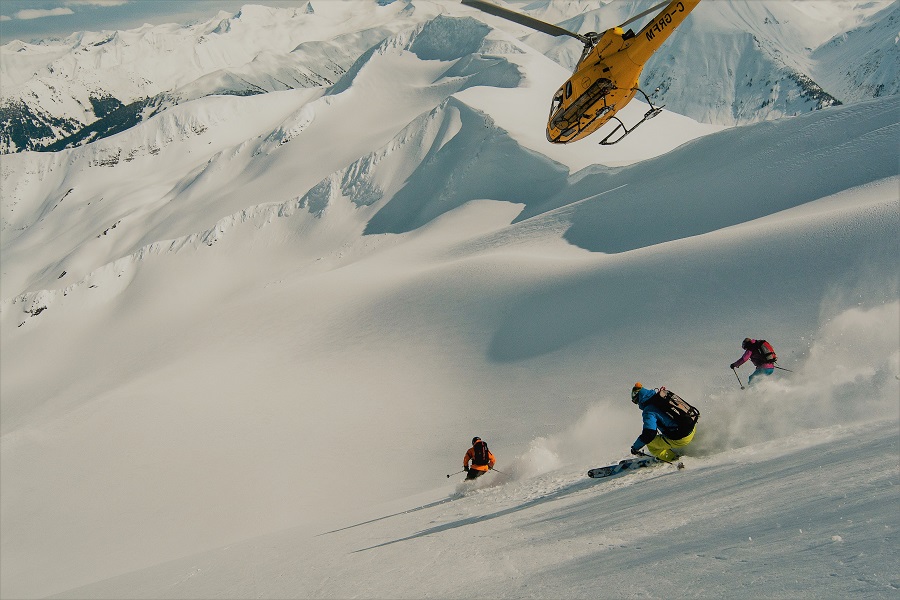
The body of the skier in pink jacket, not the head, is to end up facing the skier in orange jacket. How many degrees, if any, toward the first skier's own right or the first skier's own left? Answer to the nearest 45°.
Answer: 0° — they already face them

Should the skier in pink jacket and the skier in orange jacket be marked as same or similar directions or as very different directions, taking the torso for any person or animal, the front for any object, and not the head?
same or similar directions

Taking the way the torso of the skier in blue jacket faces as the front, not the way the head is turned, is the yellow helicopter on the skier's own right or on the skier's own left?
on the skier's own right

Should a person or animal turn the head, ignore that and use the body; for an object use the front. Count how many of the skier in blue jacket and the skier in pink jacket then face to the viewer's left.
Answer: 2

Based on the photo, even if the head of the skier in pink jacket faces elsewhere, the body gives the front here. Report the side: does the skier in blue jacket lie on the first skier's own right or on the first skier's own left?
on the first skier's own left

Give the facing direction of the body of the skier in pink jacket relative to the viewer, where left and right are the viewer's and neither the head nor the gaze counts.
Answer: facing to the left of the viewer

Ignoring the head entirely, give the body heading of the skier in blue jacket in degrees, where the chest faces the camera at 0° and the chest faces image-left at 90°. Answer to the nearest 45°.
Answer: approximately 90°

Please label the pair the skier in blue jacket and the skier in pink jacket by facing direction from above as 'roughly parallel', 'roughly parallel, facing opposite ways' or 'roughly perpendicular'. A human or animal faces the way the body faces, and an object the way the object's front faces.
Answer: roughly parallel
